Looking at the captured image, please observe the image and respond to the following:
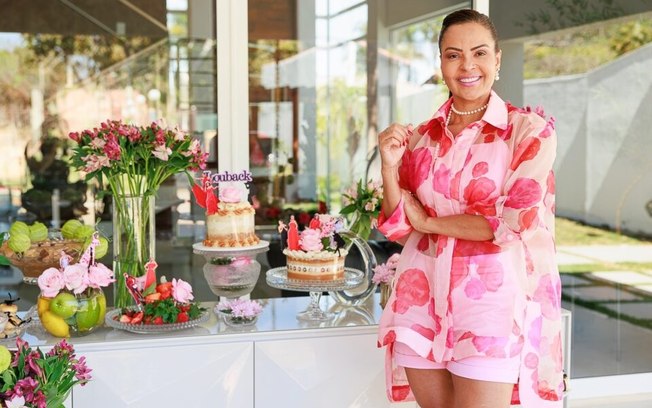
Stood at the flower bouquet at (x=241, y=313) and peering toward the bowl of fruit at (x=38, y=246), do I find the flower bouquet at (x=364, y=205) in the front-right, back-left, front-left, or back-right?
back-right

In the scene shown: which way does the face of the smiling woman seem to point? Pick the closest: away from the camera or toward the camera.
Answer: toward the camera

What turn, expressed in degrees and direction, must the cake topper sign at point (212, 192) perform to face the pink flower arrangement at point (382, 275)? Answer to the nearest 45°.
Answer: approximately 90° to its left

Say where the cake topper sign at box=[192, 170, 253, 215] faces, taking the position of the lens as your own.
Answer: facing the viewer

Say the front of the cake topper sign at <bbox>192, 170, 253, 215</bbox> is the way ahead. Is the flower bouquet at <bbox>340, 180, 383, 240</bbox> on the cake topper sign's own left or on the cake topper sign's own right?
on the cake topper sign's own left

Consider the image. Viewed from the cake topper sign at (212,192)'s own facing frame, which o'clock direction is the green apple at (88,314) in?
The green apple is roughly at 2 o'clock from the cake topper sign.

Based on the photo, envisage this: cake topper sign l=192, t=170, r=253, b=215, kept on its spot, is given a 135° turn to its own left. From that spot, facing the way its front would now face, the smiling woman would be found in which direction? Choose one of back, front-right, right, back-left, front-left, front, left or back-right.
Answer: right

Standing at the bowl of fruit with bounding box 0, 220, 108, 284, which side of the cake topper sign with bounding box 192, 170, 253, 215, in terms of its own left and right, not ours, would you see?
right
